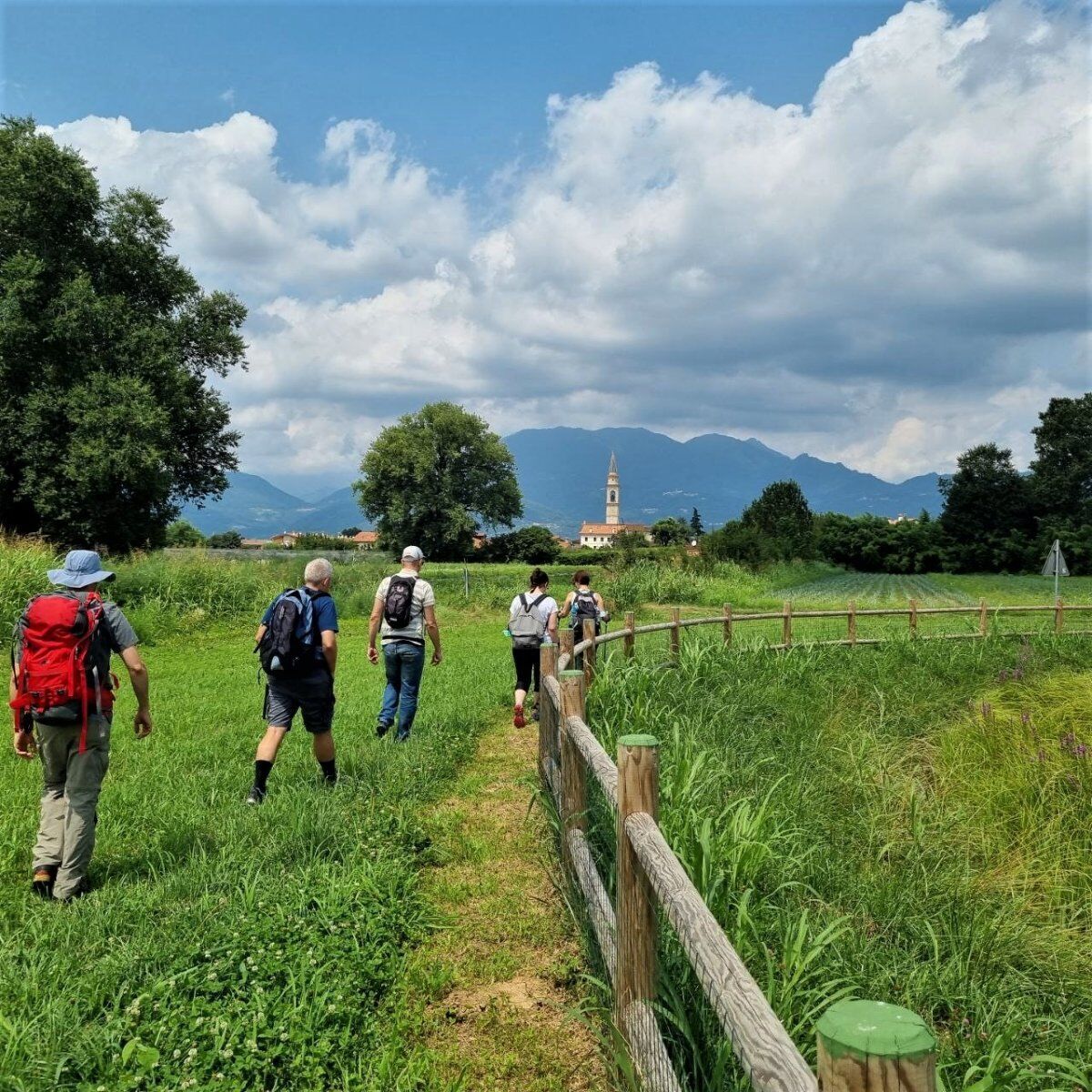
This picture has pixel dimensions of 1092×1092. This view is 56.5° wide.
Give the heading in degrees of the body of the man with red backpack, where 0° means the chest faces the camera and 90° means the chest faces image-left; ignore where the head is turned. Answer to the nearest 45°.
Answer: approximately 225°

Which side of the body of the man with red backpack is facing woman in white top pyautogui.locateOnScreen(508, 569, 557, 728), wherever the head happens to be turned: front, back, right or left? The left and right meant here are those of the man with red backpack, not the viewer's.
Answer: front

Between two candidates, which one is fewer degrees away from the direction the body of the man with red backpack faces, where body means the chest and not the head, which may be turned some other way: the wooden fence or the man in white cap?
the man in white cap

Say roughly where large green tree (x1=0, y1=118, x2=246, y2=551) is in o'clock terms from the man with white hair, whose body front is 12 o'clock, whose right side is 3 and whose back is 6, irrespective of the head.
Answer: The large green tree is roughly at 10 o'clock from the man with white hair.

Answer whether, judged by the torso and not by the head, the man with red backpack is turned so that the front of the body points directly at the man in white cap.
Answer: yes

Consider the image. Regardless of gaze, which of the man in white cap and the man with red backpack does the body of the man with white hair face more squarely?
the man in white cap

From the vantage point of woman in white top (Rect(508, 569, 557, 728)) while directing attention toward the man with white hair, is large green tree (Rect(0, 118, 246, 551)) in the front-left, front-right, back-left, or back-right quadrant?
back-right

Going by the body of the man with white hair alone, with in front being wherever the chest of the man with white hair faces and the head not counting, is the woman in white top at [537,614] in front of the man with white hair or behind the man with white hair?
in front

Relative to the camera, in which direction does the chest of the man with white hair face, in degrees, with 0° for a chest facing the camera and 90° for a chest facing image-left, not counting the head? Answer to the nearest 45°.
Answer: approximately 225°

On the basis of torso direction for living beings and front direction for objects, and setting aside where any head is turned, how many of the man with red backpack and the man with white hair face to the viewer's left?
0

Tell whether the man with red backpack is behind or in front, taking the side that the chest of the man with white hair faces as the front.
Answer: behind
